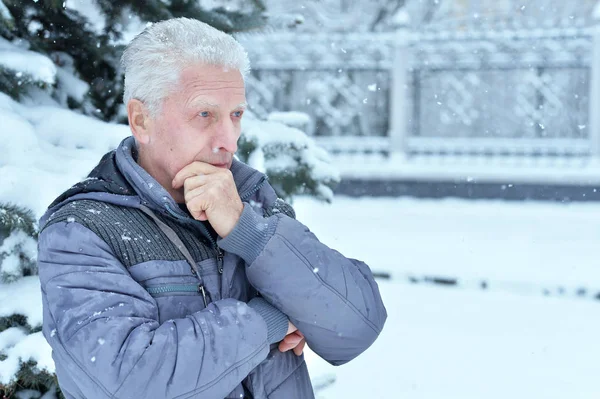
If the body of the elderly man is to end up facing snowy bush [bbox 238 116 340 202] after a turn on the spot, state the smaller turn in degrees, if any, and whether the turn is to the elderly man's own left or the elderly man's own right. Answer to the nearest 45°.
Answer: approximately 135° to the elderly man's own left

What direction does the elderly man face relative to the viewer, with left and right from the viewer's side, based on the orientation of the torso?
facing the viewer and to the right of the viewer

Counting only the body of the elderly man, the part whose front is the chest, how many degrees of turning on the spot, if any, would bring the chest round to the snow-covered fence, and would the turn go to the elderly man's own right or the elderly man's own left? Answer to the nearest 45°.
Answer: approximately 90° to the elderly man's own left

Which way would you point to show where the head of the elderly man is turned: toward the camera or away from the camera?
toward the camera
